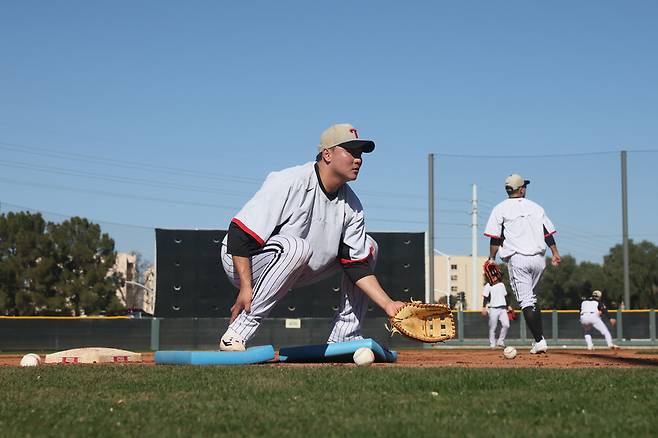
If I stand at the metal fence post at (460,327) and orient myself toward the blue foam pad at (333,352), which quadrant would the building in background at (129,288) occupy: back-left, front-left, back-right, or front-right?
back-right

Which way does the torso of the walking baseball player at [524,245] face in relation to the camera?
away from the camera

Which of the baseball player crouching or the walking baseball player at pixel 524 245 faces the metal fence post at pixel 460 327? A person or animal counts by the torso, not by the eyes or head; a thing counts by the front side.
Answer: the walking baseball player

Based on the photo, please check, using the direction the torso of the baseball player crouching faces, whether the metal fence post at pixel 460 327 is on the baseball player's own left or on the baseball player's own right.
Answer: on the baseball player's own left

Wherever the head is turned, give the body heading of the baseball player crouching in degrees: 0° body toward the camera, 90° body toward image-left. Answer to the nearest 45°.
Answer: approximately 315°

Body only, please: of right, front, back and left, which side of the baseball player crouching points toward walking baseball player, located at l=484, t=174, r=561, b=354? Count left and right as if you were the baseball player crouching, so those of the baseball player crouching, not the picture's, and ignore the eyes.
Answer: left

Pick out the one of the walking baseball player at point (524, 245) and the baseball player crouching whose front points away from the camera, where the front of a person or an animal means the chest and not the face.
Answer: the walking baseball player

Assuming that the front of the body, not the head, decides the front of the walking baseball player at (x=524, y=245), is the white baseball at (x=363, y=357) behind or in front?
behind

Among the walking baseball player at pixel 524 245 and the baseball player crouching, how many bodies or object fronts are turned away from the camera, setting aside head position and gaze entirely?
1
